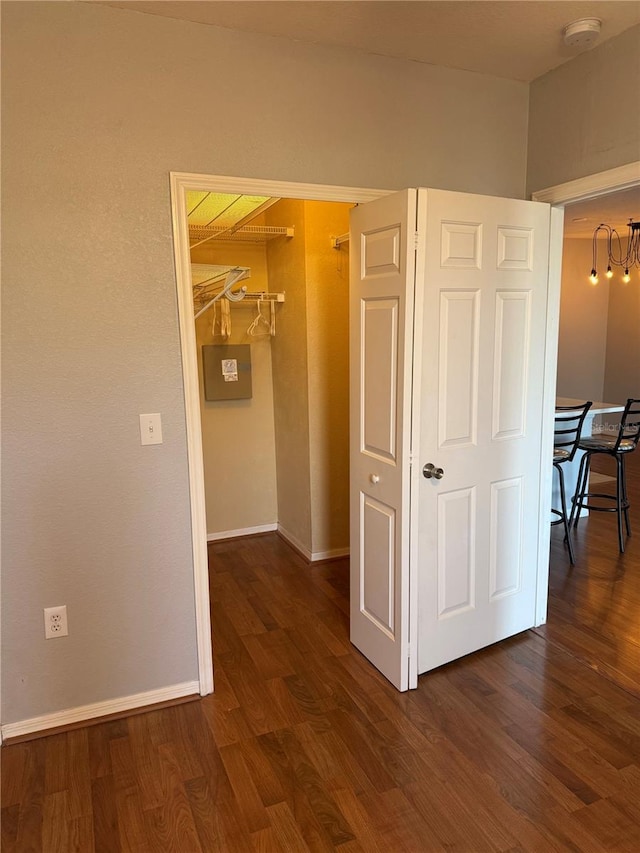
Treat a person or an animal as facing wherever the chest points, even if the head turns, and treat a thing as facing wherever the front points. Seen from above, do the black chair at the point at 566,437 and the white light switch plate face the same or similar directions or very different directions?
very different directions

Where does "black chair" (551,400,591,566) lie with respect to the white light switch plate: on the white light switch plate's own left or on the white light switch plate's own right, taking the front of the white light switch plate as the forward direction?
on the white light switch plate's own left

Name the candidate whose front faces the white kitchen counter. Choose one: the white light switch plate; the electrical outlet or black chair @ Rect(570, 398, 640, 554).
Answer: the black chair

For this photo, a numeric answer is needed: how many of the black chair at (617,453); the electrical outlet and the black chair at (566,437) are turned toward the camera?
1

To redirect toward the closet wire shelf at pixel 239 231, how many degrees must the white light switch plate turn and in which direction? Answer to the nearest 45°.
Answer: approximately 180°

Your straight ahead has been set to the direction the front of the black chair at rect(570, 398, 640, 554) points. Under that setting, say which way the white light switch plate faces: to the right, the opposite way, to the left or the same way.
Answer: the opposite way

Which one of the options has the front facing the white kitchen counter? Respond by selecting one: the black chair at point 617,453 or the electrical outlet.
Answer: the black chair

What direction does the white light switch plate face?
toward the camera

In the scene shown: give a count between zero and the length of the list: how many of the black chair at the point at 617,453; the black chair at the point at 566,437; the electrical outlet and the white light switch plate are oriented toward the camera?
2

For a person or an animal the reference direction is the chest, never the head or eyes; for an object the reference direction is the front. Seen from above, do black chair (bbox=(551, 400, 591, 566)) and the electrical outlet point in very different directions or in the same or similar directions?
very different directions

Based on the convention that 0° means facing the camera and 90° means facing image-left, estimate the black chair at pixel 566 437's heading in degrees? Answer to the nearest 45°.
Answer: approximately 135°

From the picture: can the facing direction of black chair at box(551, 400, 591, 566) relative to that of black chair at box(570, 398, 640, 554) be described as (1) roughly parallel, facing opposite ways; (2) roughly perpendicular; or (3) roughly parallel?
roughly parallel

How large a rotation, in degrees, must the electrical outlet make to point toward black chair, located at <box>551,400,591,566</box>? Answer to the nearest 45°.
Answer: approximately 90° to its left

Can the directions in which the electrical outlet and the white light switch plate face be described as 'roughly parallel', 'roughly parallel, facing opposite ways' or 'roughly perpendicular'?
roughly parallel
